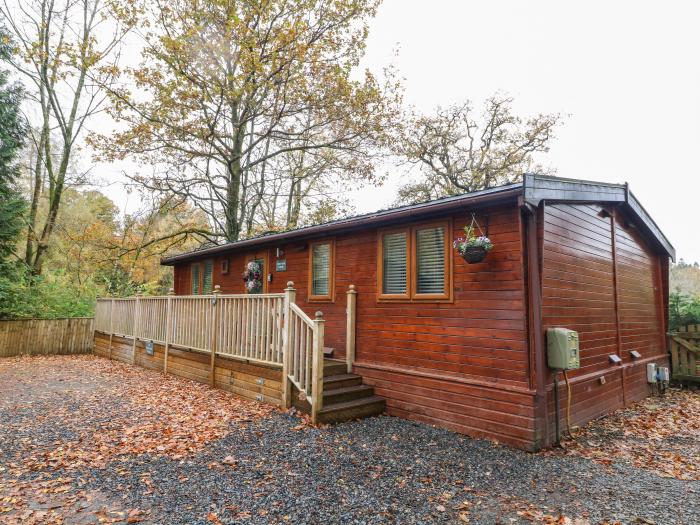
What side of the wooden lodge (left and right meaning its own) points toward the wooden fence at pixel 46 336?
right

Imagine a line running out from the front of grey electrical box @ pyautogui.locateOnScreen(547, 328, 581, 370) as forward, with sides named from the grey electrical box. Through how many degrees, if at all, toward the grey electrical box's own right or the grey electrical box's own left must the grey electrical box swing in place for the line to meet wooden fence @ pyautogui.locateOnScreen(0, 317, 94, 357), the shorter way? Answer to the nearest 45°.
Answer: approximately 135° to the grey electrical box's own right

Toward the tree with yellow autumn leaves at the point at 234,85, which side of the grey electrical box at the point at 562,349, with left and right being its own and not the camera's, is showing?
back

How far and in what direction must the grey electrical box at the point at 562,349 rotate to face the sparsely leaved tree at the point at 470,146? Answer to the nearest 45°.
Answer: approximately 135° to its left

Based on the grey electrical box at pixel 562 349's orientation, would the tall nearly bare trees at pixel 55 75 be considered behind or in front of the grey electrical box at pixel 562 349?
behind

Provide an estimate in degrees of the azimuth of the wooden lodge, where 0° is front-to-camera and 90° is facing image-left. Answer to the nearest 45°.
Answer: approximately 45°

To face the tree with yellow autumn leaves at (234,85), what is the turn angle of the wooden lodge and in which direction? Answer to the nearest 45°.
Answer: approximately 90° to its right

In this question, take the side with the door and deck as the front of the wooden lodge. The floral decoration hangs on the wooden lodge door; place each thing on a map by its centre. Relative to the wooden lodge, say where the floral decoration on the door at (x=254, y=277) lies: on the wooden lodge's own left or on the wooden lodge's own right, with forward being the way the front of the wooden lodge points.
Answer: on the wooden lodge's own right

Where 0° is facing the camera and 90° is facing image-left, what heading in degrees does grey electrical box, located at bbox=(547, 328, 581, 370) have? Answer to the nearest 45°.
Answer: approximately 315°

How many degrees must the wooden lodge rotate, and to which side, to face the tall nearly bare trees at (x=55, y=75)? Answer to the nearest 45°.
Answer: approximately 90° to its right
